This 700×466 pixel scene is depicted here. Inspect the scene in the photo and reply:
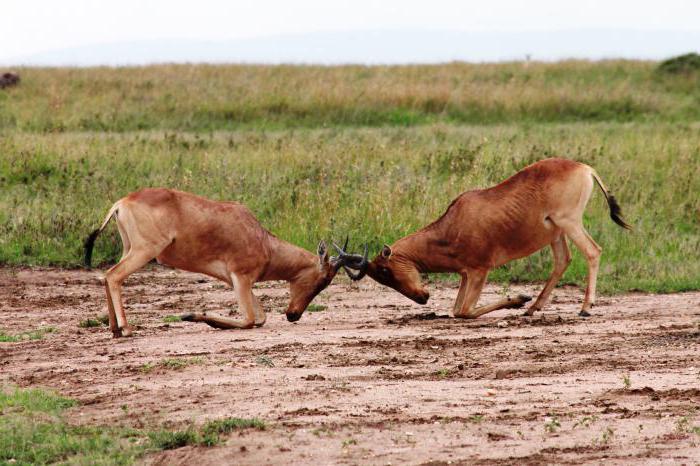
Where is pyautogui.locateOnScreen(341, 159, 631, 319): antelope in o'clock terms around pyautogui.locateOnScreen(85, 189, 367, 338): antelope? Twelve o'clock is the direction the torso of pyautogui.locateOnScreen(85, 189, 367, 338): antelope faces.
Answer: pyautogui.locateOnScreen(341, 159, 631, 319): antelope is roughly at 12 o'clock from pyautogui.locateOnScreen(85, 189, 367, 338): antelope.

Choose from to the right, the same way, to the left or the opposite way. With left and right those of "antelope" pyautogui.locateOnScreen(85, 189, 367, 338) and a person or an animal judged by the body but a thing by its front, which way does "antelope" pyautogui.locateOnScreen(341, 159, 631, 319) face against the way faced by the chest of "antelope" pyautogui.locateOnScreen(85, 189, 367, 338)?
the opposite way

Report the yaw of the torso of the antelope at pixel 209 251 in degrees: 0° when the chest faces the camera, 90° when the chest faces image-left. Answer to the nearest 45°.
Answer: approximately 270°

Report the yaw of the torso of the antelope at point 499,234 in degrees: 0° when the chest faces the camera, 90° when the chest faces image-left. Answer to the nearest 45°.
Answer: approximately 90°

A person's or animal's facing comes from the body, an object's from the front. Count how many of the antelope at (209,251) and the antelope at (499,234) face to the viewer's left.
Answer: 1

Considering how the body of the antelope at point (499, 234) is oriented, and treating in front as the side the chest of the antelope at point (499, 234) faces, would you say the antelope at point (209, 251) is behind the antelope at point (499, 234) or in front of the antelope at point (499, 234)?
in front
